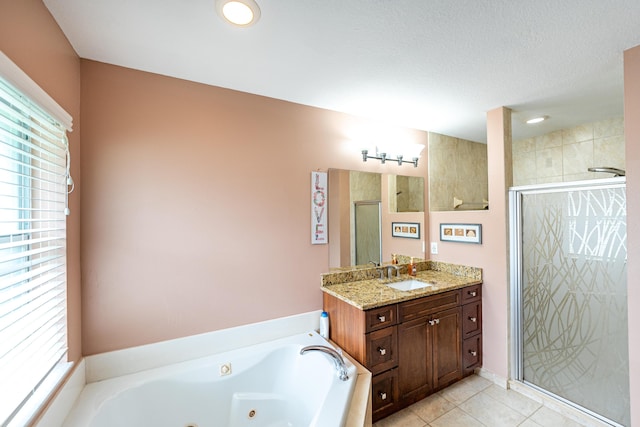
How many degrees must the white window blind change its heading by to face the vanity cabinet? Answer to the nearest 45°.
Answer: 0° — it already faces it

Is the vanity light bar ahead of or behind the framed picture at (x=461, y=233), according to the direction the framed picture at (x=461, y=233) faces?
ahead

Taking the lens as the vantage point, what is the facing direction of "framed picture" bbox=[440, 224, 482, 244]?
facing the viewer and to the left of the viewer

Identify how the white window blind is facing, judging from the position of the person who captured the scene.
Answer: facing to the right of the viewer

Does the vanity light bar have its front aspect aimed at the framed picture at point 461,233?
no

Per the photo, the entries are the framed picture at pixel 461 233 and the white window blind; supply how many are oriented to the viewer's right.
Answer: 1

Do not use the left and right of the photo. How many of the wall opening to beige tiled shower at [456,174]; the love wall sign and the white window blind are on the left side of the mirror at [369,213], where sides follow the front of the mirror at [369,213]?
1

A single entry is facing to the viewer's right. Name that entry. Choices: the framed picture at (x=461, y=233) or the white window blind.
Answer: the white window blind

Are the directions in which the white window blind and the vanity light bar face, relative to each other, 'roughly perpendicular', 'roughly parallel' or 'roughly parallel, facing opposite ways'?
roughly perpendicular

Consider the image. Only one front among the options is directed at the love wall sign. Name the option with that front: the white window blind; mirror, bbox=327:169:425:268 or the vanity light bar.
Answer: the white window blind

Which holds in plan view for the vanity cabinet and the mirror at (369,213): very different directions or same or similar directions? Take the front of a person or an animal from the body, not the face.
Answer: same or similar directions

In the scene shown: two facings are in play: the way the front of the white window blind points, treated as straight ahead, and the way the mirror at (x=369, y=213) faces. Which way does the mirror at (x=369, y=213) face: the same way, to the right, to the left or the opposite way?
to the right

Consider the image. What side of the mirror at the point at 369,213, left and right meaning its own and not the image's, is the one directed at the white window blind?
right

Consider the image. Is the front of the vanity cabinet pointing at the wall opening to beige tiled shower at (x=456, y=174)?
no

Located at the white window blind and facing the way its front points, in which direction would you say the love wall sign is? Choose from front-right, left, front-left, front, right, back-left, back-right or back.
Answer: front

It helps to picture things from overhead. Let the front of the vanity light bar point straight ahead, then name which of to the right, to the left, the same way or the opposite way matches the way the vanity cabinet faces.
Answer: the same way

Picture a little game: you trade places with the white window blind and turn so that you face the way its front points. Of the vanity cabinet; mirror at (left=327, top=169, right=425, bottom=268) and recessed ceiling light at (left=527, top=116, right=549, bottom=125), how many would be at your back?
0

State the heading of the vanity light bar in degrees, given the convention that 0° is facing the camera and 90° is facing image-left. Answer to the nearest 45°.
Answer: approximately 315°
